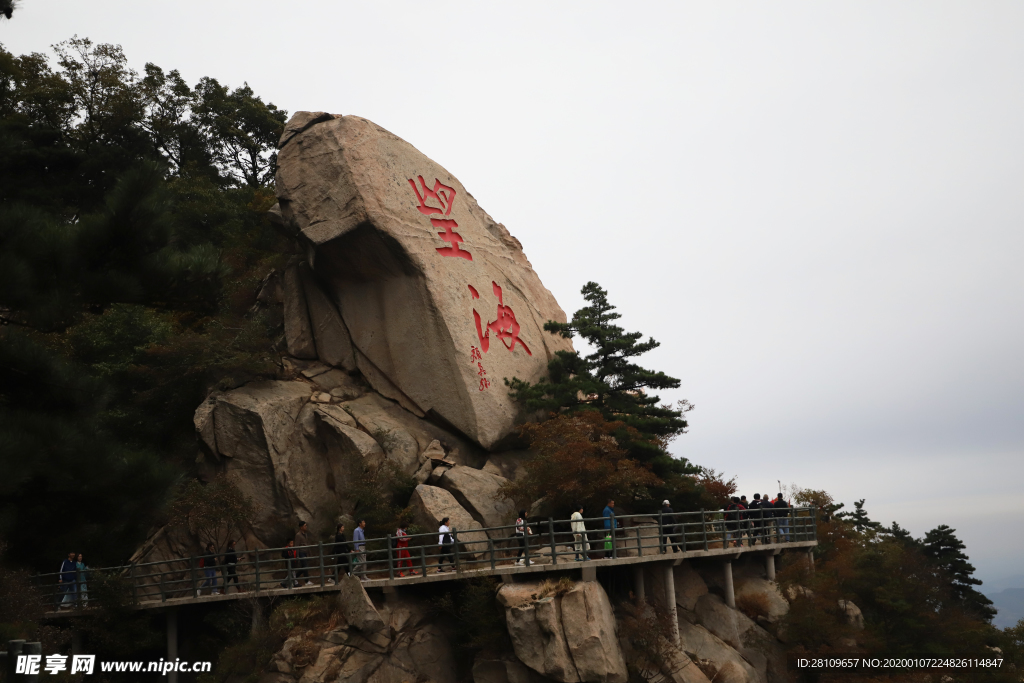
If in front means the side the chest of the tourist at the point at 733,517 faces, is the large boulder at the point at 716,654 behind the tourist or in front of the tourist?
behind

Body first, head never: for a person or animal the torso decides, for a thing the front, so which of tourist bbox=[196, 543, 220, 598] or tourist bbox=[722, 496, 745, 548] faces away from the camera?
tourist bbox=[722, 496, 745, 548]

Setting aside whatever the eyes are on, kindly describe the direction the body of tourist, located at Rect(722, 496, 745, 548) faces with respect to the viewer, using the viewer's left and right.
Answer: facing away from the viewer
